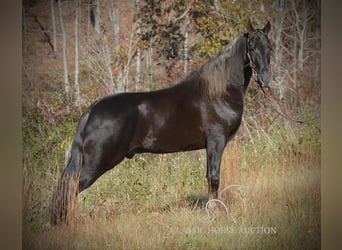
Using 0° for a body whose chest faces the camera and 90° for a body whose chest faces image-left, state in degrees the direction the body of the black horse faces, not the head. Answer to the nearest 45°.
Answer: approximately 270°
